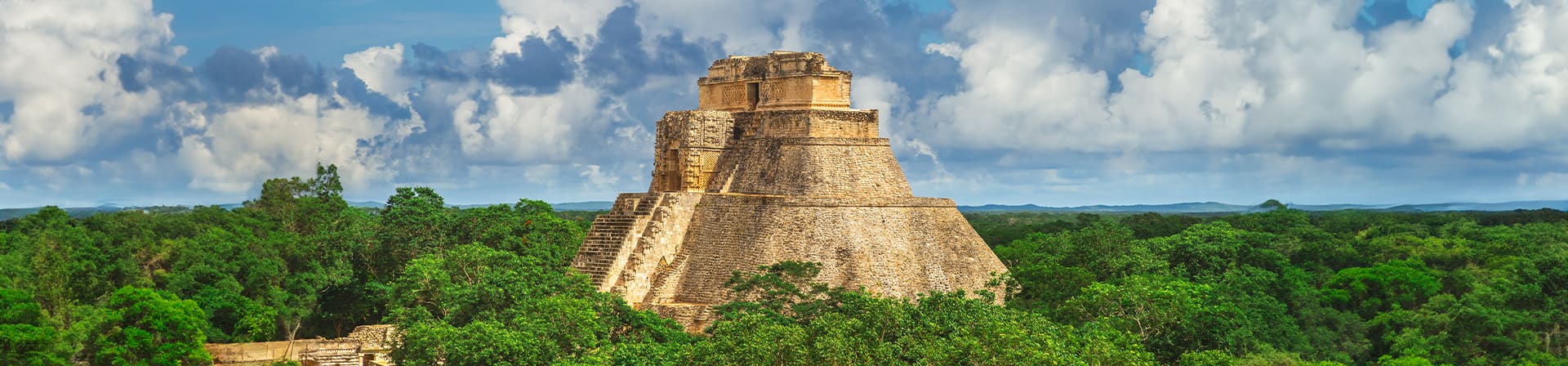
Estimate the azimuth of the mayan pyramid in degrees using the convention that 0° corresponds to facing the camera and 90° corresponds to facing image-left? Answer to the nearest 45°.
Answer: approximately 45°
